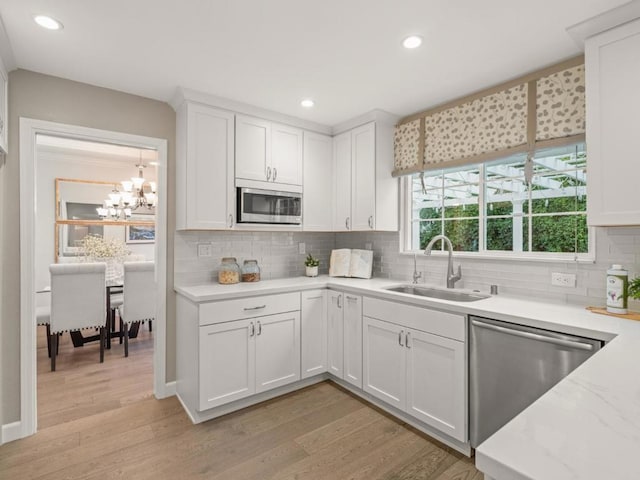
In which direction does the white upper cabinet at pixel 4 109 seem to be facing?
to the viewer's right

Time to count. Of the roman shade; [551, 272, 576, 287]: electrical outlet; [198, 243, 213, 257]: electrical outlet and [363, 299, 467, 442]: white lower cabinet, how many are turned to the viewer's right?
0

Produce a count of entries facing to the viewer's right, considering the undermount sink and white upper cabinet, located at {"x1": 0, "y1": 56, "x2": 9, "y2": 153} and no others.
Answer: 1

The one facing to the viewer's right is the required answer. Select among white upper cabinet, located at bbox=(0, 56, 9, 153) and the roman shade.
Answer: the white upper cabinet

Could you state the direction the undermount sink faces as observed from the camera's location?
facing the viewer and to the left of the viewer

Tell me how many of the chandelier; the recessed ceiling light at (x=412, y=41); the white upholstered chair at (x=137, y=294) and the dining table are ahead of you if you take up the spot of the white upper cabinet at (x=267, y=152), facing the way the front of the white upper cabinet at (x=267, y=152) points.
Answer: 1

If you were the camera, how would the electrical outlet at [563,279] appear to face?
facing the viewer

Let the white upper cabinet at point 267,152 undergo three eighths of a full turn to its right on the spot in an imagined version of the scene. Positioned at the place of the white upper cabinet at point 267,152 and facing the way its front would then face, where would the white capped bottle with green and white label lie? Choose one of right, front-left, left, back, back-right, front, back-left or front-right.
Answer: back-left

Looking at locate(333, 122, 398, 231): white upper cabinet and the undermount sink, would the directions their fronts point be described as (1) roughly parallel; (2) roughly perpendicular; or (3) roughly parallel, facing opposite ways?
roughly parallel

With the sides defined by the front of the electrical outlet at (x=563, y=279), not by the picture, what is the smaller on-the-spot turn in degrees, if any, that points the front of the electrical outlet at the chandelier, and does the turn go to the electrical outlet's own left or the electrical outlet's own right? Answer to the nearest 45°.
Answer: approximately 90° to the electrical outlet's own right

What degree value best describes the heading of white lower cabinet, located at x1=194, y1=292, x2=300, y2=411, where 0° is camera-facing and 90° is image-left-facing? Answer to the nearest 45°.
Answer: approximately 315°

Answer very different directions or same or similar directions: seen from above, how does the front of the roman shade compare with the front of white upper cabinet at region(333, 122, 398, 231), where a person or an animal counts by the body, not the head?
same or similar directions

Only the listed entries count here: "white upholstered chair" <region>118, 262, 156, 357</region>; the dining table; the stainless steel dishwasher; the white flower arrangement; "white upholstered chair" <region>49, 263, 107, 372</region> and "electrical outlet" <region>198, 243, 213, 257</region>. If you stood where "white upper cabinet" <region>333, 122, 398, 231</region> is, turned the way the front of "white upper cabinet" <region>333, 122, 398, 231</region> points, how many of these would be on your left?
1

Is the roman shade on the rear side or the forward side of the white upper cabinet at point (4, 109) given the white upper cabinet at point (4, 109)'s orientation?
on the forward side

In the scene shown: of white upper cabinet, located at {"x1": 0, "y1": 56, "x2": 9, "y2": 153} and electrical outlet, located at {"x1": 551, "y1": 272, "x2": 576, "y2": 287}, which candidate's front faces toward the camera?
the electrical outlet

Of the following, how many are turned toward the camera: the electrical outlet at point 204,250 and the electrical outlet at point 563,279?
2

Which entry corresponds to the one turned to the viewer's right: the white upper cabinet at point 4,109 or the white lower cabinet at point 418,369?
the white upper cabinet
